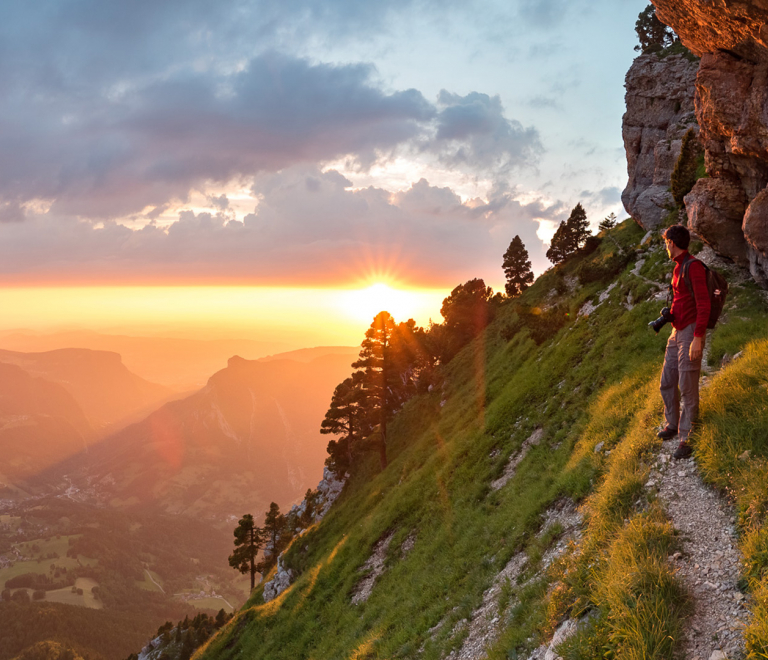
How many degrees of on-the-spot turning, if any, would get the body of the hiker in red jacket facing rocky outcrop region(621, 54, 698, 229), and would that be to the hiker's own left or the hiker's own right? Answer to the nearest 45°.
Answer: approximately 135° to the hiker's own right

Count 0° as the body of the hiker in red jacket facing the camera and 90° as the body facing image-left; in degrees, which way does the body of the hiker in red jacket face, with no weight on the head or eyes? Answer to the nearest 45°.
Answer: approximately 45°

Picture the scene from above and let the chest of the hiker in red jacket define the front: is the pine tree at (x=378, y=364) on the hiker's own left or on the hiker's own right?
on the hiker's own right

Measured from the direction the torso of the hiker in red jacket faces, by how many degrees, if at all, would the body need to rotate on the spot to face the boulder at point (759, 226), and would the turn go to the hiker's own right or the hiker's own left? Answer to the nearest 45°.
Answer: approximately 135° to the hiker's own right

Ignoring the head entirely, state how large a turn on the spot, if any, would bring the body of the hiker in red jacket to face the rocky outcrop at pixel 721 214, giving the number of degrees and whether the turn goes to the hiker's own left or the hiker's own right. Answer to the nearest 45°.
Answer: approximately 135° to the hiker's own right

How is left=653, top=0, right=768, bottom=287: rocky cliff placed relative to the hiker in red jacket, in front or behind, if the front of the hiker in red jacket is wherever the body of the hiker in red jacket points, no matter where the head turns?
behind
